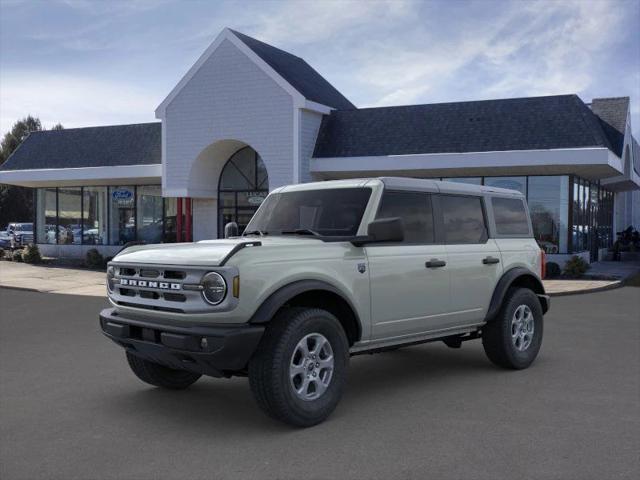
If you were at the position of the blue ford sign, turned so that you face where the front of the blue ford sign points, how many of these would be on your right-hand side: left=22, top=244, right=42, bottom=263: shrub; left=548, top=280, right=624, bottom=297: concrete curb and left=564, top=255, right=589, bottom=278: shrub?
1

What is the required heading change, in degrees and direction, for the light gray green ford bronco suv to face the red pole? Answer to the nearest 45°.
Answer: approximately 135° to its right

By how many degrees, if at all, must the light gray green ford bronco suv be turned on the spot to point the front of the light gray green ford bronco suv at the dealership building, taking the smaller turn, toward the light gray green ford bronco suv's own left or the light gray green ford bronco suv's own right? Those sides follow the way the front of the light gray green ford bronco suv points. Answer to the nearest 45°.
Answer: approximately 135° to the light gray green ford bronco suv's own right

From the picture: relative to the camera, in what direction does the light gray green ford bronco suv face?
facing the viewer and to the left of the viewer

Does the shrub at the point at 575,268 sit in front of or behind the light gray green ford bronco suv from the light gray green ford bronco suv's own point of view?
behind

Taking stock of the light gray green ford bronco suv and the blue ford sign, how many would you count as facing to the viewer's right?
0

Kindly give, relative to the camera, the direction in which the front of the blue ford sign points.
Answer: facing the viewer

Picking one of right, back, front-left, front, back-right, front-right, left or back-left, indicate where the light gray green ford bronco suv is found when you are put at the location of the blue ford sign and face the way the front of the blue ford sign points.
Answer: front

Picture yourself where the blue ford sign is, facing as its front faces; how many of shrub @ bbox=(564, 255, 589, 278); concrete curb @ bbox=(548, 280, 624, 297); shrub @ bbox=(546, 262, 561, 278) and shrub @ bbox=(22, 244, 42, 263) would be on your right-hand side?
1

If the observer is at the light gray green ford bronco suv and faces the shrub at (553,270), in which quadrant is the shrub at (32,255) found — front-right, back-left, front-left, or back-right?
front-left
